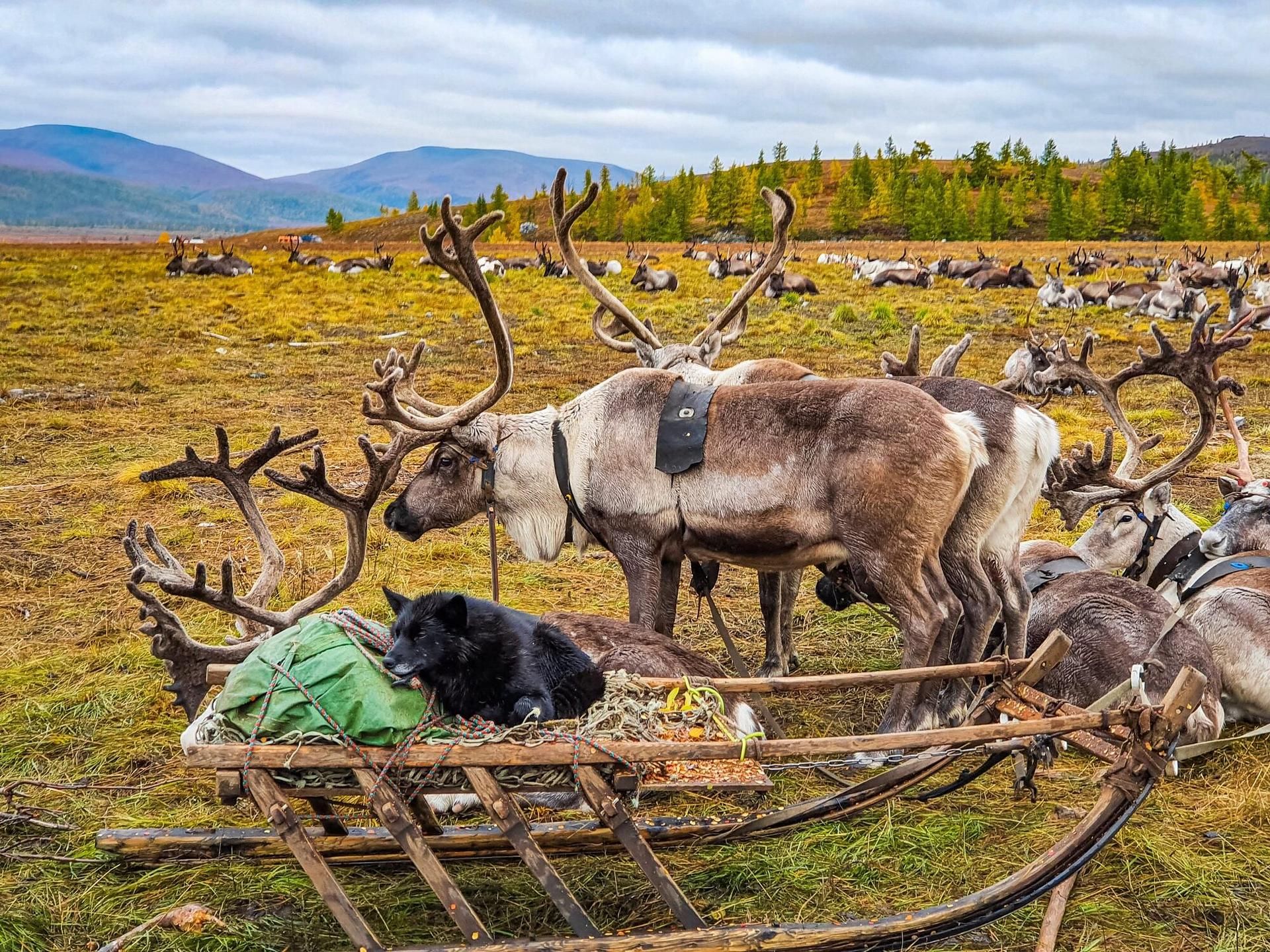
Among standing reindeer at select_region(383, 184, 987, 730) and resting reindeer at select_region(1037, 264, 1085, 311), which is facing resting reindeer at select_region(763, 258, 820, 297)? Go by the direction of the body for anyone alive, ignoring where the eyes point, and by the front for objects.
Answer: resting reindeer at select_region(1037, 264, 1085, 311)

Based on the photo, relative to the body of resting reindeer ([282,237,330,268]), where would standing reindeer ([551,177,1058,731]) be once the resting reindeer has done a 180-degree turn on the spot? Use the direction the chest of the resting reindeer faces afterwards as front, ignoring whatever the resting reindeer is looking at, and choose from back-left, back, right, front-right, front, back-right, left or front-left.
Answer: right

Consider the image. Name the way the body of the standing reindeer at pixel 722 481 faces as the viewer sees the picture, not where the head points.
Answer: to the viewer's left

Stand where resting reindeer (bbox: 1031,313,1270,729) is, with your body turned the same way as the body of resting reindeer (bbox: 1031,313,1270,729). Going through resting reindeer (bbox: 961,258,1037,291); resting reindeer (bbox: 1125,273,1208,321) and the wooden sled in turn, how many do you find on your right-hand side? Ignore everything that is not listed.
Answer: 2

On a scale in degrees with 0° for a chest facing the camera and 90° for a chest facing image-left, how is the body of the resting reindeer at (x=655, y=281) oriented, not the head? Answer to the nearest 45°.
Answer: approximately 90°

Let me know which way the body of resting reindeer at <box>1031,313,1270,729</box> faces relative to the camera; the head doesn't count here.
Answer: to the viewer's left

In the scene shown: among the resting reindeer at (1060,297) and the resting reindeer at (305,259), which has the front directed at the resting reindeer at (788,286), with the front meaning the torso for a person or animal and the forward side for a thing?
the resting reindeer at (1060,297)

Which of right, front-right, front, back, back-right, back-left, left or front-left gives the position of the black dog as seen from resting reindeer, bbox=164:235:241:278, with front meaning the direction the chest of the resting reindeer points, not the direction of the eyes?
left

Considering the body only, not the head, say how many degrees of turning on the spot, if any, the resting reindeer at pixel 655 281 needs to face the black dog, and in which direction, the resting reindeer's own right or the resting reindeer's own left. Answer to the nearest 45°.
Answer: approximately 90° to the resting reindeer's own left

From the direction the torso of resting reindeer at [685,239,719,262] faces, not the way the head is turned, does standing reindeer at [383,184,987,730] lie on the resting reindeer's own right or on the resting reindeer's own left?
on the resting reindeer's own left

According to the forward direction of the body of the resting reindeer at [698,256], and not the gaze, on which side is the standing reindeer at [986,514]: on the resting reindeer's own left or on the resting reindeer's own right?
on the resting reindeer's own left

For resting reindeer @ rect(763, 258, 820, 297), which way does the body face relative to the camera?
to the viewer's left

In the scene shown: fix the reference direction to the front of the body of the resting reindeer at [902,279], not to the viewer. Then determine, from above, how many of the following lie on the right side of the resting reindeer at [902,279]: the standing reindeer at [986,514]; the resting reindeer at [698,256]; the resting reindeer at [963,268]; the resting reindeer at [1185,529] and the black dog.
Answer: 3
